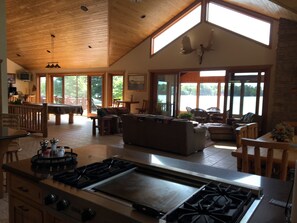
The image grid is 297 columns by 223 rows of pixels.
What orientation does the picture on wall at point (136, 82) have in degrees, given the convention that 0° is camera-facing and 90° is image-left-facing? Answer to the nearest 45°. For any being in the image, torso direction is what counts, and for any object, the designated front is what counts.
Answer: approximately 0°

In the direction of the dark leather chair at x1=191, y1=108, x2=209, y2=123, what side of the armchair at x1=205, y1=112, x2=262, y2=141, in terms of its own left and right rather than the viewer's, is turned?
right

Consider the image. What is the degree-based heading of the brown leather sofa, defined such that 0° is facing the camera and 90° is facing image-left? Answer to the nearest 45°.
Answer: approximately 225°

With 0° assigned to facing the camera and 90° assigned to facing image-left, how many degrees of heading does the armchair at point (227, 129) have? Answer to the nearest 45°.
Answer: approximately 45°

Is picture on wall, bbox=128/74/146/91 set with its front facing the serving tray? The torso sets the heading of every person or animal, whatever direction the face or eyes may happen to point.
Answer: yes

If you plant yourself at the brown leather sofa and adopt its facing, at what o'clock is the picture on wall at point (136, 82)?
The picture on wall is roughly at 10 o'clock from the brown leather sofa.

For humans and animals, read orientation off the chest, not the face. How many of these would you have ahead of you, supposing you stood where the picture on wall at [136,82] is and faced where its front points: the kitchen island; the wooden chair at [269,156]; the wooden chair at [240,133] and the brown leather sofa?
4

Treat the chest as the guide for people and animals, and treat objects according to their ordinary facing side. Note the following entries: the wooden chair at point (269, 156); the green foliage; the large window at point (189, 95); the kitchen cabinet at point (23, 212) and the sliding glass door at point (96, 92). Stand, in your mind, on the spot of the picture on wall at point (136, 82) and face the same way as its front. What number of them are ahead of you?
2

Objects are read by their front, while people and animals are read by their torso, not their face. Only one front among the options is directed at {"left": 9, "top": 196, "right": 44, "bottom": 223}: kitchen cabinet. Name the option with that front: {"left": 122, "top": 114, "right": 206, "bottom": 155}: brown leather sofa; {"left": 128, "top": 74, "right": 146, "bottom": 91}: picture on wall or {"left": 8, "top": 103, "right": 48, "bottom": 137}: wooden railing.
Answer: the picture on wall
